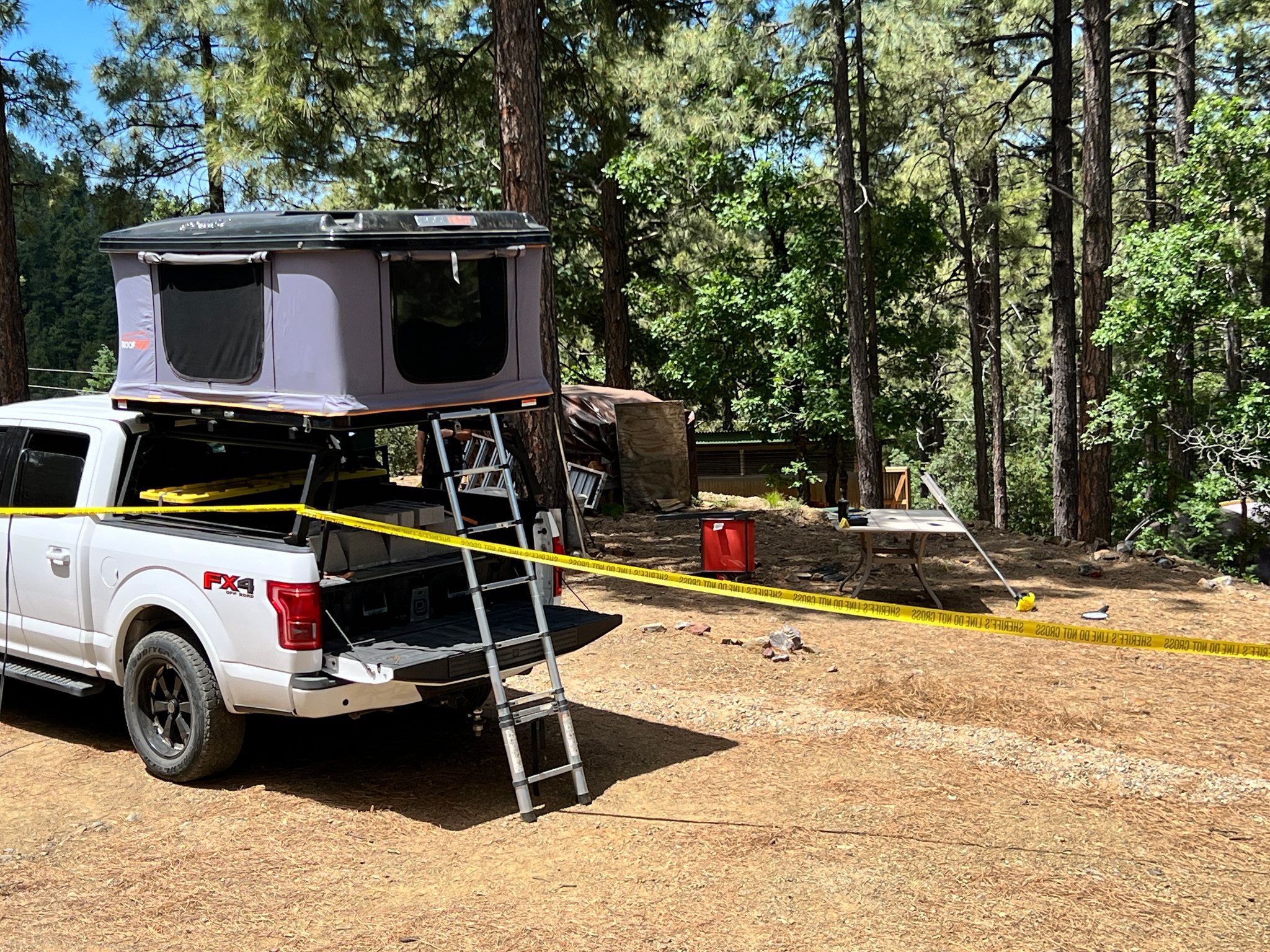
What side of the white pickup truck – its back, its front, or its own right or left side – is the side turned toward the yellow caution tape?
back

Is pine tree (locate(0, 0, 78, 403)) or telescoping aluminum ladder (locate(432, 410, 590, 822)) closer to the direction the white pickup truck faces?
the pine tree

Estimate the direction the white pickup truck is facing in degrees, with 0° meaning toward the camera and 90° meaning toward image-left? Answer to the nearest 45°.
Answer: approximately 135°

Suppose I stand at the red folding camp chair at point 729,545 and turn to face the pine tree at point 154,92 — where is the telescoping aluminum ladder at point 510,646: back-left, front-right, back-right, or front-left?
back-left

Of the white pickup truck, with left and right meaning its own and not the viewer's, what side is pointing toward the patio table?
right

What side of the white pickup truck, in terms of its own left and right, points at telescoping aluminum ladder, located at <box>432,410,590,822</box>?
back
